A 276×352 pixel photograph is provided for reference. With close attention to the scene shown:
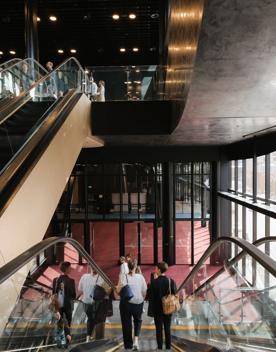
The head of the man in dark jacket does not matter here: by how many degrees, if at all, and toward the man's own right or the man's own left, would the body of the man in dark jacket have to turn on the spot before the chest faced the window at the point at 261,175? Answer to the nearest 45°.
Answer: approximately 45° to the man's own right

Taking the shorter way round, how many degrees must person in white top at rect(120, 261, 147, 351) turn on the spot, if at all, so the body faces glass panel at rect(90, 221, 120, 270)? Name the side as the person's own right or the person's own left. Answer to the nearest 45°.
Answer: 0° — they already face it

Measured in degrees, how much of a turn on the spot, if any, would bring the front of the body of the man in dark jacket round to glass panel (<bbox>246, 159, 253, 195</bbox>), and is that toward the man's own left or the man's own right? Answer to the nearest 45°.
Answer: approximately 45° to the man's own right

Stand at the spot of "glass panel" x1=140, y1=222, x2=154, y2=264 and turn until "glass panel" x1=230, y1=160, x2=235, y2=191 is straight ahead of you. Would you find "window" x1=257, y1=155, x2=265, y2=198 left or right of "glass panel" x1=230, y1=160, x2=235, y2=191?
right

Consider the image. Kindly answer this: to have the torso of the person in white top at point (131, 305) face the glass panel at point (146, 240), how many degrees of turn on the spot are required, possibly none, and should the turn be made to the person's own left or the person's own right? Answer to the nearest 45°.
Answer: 0° — they already face it

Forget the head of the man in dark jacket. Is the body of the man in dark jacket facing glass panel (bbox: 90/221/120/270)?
yes

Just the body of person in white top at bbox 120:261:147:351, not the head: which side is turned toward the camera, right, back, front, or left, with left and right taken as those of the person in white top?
back

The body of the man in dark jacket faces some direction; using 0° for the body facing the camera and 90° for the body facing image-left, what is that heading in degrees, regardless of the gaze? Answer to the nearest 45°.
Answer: approximately 180°

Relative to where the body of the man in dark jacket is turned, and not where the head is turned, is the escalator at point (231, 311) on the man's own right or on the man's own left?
on the man's own right

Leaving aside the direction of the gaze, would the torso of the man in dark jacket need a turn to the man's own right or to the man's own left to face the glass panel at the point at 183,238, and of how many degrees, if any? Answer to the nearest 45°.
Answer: approximately 45° to the man's own right

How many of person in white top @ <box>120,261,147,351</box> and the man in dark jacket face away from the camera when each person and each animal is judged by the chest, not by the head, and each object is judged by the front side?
2
